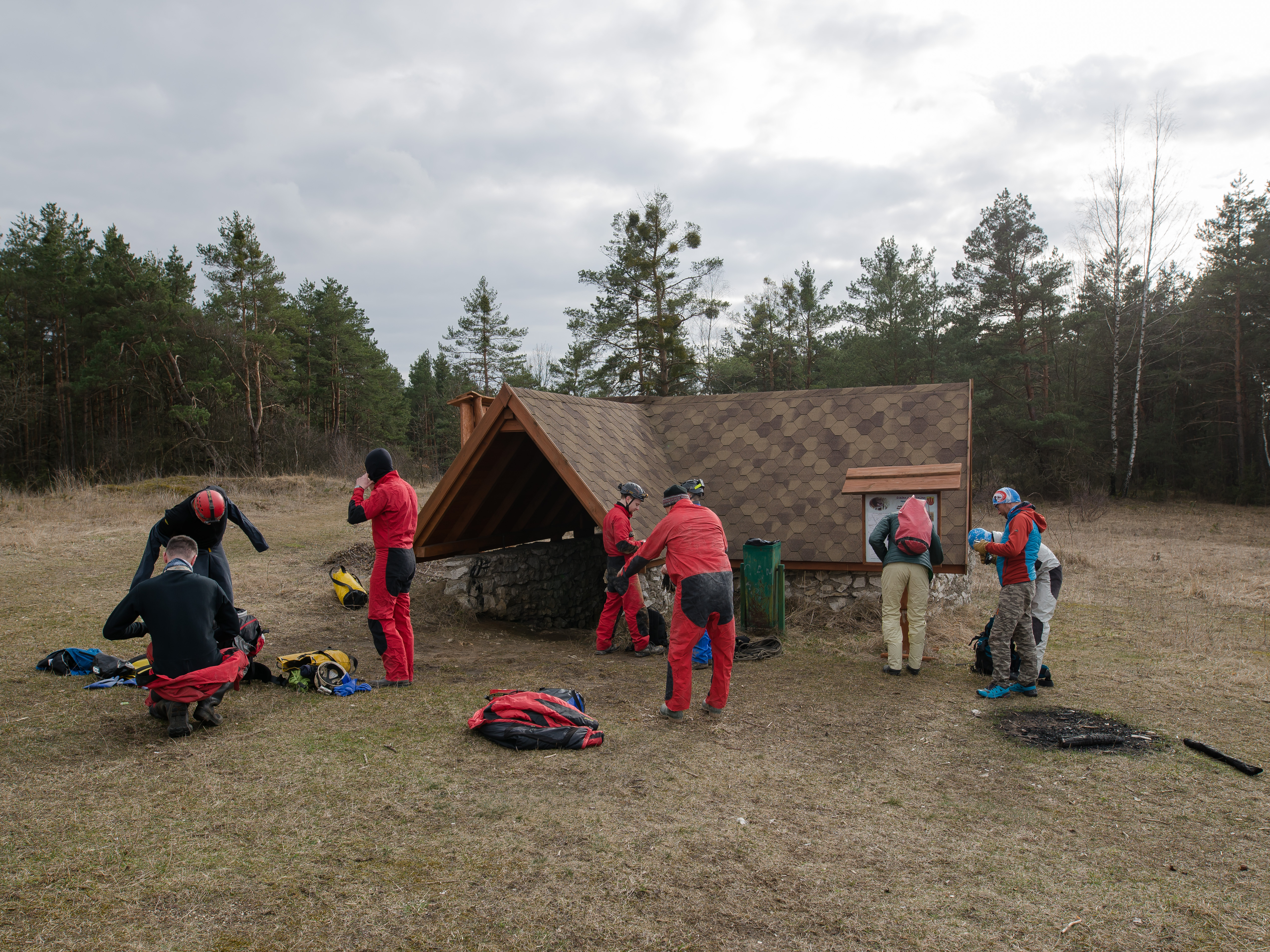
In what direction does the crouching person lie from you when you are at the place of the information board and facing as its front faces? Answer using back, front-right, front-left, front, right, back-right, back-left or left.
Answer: front-right

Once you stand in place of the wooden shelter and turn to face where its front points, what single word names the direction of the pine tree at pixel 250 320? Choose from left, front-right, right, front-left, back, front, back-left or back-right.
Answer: right

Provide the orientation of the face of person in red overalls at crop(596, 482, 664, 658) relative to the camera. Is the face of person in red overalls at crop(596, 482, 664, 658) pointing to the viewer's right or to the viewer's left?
to the viewer's right

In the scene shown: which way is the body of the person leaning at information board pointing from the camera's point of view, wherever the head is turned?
away from the camera

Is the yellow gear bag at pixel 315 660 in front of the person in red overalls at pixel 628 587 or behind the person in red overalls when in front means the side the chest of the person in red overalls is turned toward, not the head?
behind

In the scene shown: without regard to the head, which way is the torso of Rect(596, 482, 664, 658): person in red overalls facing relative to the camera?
to the viewer's right

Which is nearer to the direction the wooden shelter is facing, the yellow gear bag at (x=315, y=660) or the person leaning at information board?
the yellow gear bag

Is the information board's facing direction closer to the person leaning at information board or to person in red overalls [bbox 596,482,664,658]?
the person leaning at information board

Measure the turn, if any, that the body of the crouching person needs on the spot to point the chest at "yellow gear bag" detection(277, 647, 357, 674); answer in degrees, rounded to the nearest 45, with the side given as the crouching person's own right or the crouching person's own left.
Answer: approximately 45° to the crouching person's own right

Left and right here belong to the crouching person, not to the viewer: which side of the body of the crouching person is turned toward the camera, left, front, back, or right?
back

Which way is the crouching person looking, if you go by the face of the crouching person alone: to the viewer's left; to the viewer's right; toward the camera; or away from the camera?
away from the camera

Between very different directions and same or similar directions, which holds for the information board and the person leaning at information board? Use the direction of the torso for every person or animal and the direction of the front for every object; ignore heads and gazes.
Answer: very different directions
